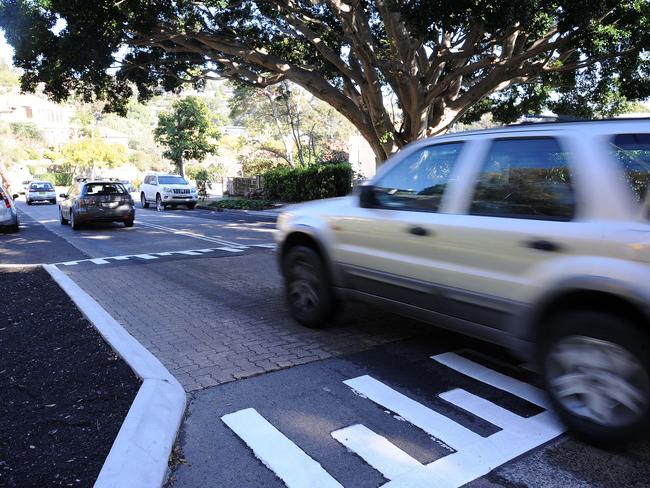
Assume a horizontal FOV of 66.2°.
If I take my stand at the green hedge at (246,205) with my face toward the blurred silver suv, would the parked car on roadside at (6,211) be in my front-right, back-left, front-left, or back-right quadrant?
front-right

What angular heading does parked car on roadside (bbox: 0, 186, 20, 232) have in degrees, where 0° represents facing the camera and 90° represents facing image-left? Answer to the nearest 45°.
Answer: approximately 180°

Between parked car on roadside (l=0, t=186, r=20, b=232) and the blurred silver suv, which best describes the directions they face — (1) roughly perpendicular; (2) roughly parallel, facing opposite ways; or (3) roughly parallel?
roughly parallel

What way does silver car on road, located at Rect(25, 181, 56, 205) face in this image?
away from the camera

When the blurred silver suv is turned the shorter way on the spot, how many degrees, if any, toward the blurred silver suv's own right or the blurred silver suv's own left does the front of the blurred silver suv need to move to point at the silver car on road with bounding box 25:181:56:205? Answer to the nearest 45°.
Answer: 0° — it already faces it

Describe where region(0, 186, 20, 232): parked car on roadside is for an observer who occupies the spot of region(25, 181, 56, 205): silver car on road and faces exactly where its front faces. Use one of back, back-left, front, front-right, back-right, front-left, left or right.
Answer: back

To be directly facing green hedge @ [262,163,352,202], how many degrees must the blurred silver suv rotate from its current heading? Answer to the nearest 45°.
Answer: approximately 45° to its right

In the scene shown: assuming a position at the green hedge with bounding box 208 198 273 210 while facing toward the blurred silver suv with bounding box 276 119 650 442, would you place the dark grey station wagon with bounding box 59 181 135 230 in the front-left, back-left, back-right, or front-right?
front-right

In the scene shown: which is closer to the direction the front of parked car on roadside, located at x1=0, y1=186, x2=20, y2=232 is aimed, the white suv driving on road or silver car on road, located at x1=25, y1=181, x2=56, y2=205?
the silver car on road

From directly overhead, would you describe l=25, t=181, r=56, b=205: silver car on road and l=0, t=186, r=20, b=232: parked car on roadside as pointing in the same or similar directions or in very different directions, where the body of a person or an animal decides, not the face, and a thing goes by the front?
same or similar directions

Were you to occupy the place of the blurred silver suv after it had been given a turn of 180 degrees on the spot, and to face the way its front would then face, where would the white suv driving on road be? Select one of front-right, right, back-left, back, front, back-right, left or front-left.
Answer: back

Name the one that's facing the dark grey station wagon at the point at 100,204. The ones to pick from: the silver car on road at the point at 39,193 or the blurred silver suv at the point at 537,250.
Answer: the blurred silver suv

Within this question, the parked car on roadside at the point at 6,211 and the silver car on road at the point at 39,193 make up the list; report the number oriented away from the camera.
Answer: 2

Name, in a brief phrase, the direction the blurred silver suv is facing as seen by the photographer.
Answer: facing away from the viewer and to the left of the viewer

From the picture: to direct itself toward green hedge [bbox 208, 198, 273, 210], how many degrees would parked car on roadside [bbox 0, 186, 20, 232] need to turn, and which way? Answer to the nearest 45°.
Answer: approximately 45° to its right

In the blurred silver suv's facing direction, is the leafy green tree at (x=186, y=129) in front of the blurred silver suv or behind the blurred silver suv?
in front

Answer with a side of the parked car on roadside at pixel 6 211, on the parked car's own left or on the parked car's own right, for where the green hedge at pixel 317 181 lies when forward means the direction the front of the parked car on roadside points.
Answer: on the parked car's own right
